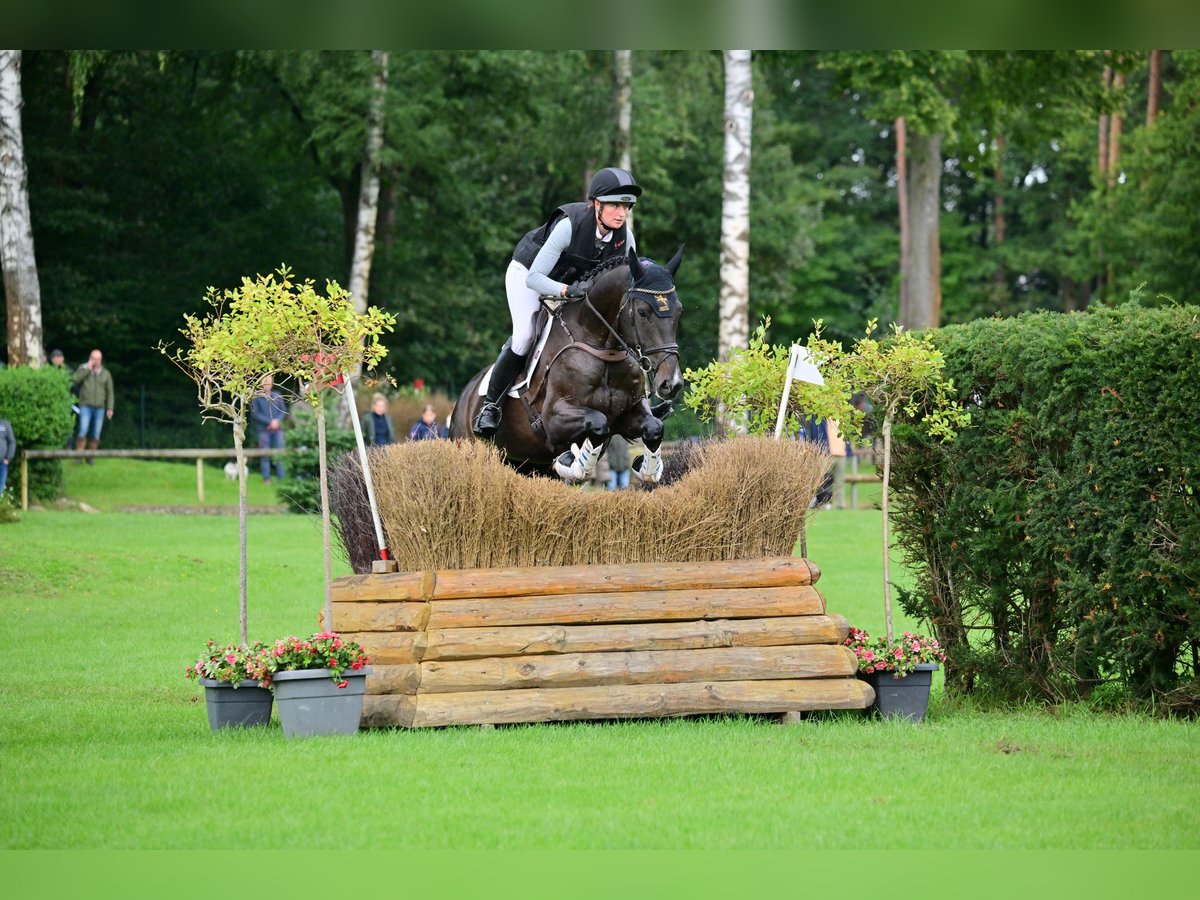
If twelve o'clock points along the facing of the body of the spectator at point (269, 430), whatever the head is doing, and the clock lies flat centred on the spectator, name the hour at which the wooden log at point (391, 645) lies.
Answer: The wooden log is roughly at 12 o'clock from the spectator.

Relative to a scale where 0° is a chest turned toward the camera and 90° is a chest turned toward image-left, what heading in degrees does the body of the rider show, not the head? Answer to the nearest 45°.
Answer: approximately 315°

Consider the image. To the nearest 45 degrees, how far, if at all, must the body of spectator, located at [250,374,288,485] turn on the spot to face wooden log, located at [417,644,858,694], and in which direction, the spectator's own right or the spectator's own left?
0° — they already face it

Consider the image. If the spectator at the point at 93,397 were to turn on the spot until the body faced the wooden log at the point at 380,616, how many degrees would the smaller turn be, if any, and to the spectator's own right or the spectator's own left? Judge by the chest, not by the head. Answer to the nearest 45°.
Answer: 0° — they already face it

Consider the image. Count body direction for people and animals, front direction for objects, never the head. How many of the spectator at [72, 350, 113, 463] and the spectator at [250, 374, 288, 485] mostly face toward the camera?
2
